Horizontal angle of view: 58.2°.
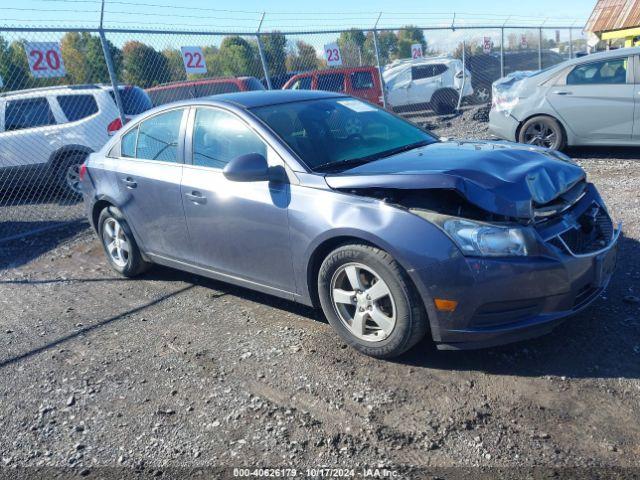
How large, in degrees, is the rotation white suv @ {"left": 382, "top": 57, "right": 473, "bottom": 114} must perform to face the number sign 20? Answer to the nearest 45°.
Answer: approximately 90° to its left

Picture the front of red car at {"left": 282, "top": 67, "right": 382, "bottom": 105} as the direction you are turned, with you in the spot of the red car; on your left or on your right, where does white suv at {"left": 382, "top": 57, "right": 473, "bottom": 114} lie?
on your right

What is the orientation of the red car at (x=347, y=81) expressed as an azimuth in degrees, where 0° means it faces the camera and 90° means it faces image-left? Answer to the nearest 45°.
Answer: approximately 90°

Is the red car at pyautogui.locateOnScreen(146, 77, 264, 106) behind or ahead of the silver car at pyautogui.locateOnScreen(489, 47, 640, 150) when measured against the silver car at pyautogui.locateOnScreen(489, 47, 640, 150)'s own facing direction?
behind

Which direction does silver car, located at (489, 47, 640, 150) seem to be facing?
to the viewer's right

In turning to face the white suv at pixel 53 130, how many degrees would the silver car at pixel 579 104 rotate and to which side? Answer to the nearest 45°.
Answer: approximately 180°

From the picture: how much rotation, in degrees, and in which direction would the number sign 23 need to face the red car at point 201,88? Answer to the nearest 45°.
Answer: approximately 90° to its right

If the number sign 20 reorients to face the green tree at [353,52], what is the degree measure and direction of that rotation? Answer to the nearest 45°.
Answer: approximately 135° to its left
